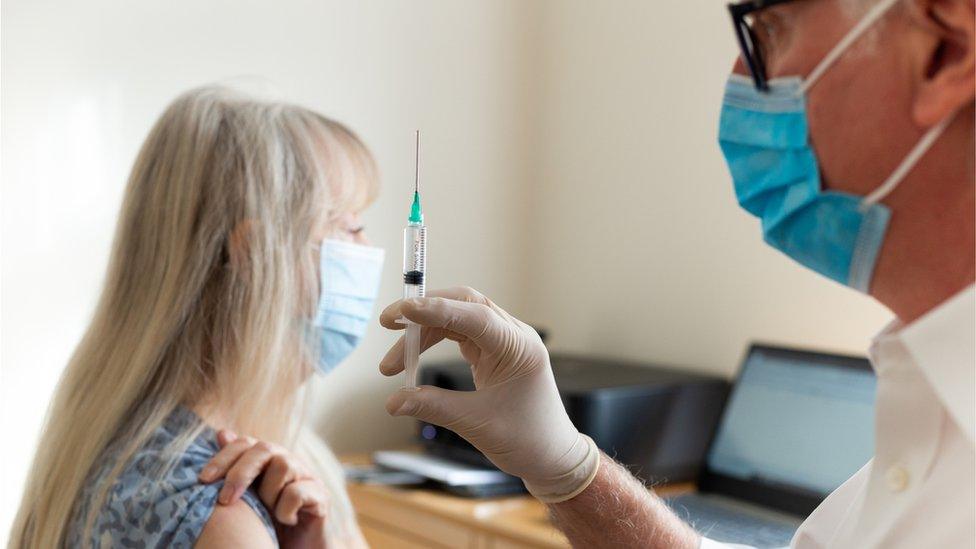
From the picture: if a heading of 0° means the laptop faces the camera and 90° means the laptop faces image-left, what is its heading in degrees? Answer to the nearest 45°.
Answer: approximately 45°

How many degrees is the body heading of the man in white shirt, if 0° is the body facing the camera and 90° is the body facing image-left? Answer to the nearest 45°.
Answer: approximately 90°

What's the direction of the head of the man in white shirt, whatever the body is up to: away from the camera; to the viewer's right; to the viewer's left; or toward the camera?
to the viewer's left
